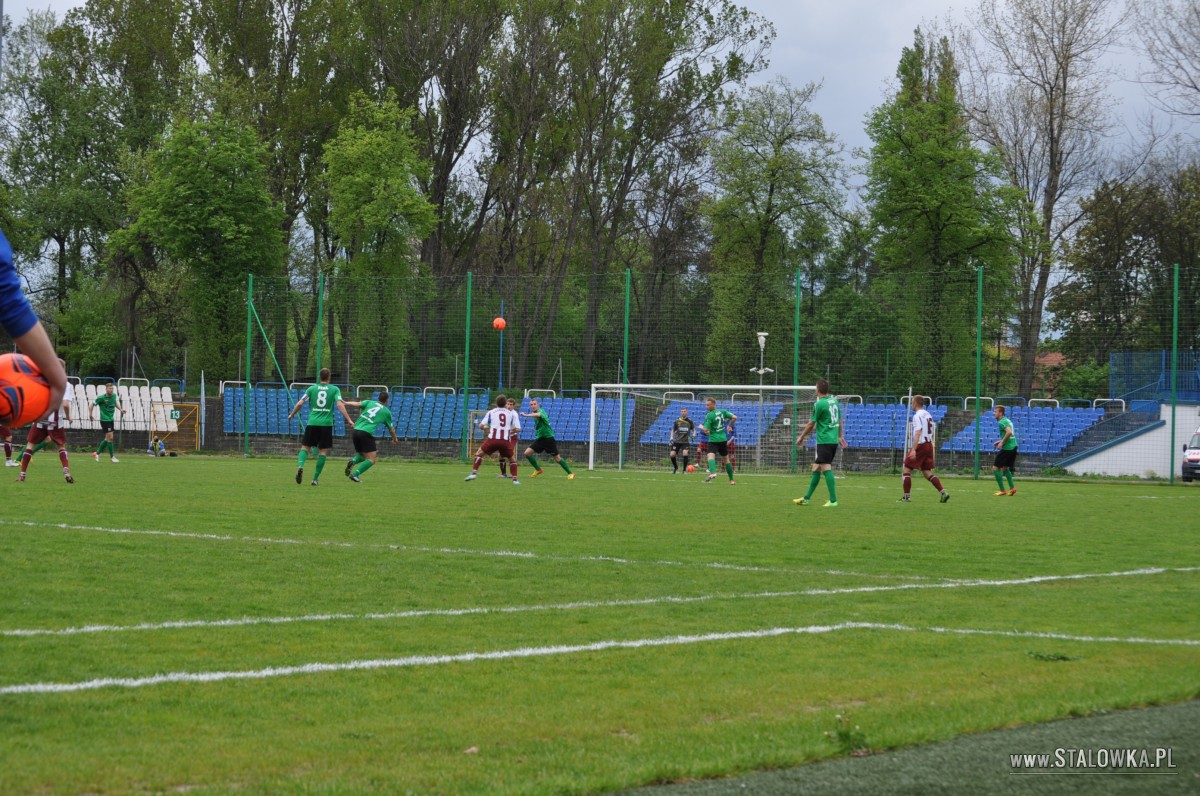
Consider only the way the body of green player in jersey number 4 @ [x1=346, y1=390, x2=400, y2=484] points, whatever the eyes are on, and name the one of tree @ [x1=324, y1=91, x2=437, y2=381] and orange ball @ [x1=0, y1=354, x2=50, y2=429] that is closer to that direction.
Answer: the tree

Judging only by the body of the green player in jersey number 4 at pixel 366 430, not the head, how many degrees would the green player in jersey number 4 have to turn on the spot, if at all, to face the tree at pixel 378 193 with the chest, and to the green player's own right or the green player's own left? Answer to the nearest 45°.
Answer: approximately 45° to the green player's own left

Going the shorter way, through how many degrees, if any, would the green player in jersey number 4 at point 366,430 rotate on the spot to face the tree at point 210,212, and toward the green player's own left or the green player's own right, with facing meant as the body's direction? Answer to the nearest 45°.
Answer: approximately 45° to the green player's own left

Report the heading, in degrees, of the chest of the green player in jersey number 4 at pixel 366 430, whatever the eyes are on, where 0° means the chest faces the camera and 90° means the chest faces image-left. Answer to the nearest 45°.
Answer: approximately 225°

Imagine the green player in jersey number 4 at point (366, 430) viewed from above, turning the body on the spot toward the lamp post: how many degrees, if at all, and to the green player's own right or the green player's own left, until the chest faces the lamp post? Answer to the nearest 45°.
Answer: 0° — they already face it

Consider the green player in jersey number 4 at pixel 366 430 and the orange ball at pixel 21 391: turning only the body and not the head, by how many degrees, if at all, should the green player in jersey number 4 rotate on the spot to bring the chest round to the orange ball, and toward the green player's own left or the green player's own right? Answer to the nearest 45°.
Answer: approximately 135° to the green player's own right
